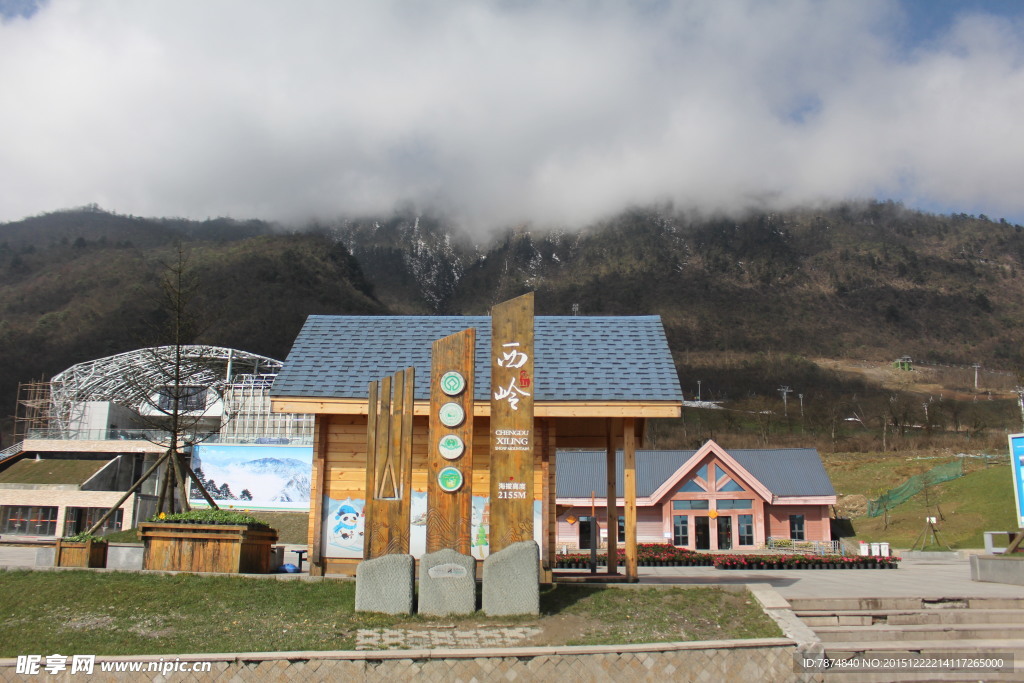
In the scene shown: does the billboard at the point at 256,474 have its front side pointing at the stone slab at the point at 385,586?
yes

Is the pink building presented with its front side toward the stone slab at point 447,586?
yes

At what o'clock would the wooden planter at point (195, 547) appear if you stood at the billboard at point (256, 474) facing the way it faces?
The wooden planter is roughly at 12 o'clock from the billboard.

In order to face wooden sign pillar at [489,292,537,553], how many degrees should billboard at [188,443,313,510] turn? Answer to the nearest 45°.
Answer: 0° — it already faces it

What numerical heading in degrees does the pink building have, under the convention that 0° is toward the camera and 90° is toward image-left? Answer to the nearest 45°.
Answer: approximately 0°

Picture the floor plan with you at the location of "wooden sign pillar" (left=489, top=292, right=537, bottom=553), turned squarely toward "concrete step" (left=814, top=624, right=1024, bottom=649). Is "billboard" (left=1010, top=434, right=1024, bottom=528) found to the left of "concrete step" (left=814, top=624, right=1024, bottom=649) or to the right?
left

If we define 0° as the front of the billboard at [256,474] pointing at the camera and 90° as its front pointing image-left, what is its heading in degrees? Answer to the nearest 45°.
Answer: approximately 0°

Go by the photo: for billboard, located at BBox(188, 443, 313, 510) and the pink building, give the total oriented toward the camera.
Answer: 2
